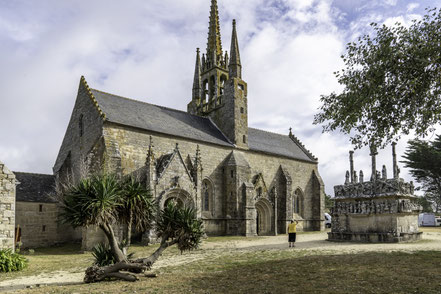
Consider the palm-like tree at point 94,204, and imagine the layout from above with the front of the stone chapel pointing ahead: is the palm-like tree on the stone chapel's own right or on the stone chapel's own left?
on the stone chapel's own right

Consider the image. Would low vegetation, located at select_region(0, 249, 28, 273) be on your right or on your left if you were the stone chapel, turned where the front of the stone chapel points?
on your right

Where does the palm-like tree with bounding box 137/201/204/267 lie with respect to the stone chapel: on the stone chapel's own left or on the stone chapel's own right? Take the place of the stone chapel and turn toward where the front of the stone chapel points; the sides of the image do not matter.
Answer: on the stone chapel's own right

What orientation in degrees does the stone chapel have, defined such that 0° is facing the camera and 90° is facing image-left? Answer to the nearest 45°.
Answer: approximately 315°

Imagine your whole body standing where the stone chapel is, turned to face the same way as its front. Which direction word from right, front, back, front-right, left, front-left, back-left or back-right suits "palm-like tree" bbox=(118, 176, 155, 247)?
front-right

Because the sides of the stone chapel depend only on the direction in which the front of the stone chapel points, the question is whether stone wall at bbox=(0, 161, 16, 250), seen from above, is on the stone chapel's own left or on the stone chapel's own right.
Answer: on the stone chapel's own right

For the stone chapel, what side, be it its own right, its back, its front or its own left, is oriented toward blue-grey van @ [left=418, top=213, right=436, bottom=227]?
left
